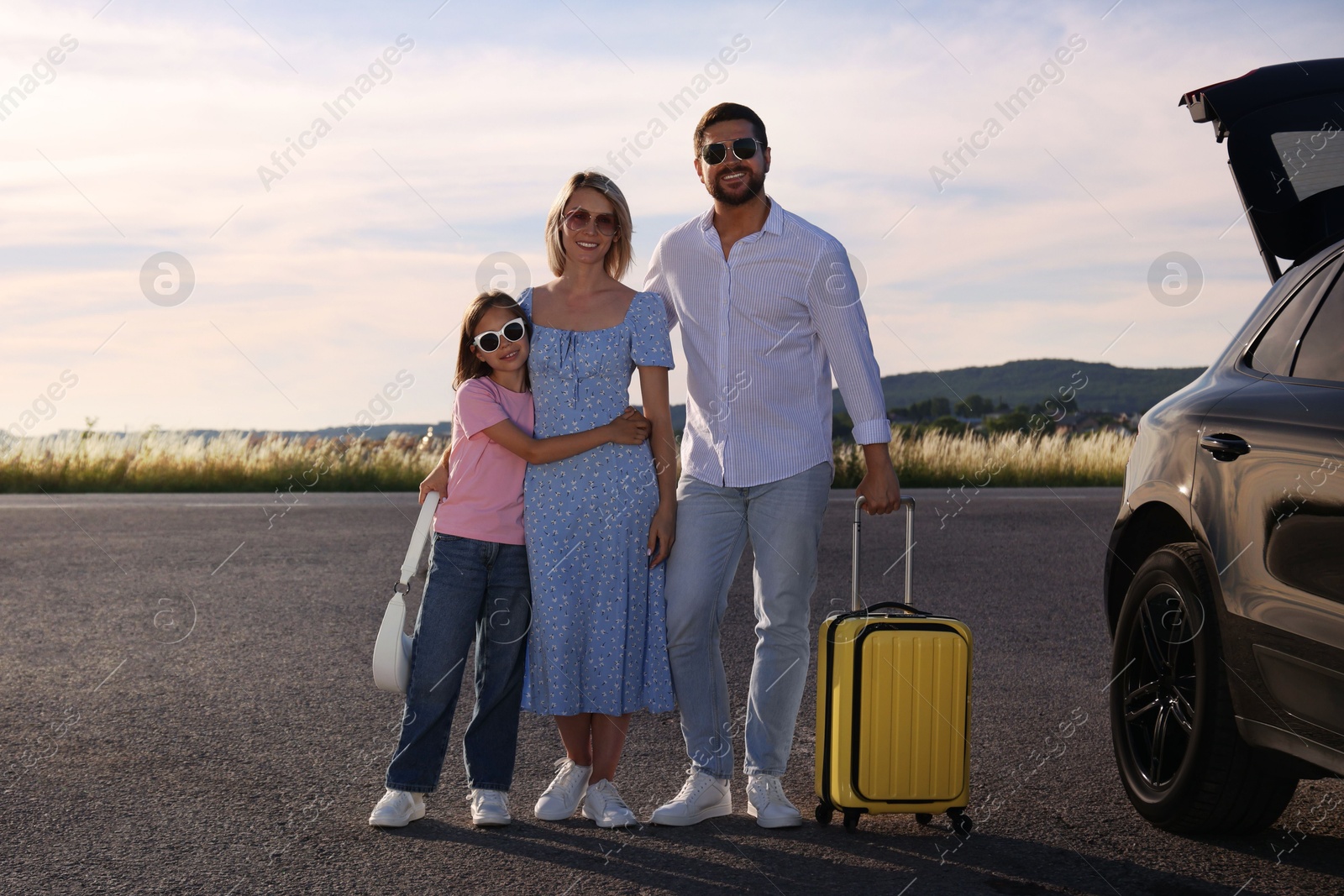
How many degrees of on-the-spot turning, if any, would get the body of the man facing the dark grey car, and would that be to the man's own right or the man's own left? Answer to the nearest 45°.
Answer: approximately 90° to the man's own left

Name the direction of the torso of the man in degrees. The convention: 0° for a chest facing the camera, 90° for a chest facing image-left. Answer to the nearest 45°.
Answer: approximately 0°

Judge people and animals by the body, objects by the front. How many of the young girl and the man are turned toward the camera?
2

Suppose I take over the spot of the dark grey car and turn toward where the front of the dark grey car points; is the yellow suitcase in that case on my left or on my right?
on my right

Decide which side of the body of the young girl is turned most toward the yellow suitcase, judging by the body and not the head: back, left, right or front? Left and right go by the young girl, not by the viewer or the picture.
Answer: left

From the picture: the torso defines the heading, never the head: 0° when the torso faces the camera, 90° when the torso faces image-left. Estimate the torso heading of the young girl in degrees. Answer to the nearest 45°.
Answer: approximately 0°

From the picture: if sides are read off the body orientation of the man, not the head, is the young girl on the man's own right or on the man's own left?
on the man's own right
